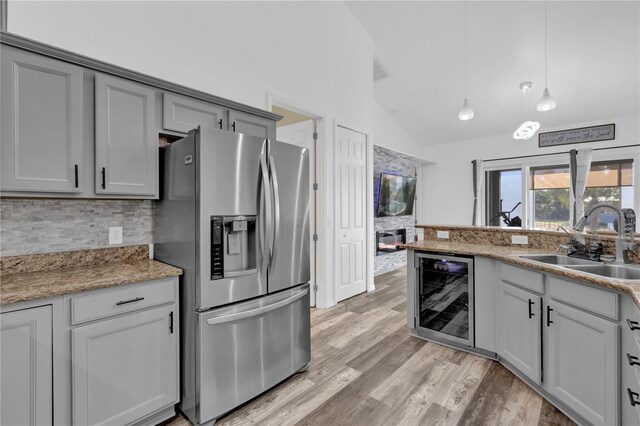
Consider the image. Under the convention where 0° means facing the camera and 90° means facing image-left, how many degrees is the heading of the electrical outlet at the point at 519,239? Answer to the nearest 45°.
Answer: approximately 0°

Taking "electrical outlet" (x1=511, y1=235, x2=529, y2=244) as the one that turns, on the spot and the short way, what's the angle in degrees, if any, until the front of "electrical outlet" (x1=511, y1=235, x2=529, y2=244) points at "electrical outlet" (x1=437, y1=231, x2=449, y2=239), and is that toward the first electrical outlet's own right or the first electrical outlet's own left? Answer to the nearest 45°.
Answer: approximately 90° to the first electrical outlet's own right

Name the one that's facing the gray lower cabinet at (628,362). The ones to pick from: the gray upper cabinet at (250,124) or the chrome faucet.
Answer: the gray upper cabinet

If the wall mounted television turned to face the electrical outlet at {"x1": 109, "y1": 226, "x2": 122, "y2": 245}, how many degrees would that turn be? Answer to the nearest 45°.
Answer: approximately 90° to its right

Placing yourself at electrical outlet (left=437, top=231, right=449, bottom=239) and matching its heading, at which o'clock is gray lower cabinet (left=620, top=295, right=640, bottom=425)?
The gray lower cabinet is roughly at 11 o'clock from the electrical outlet.

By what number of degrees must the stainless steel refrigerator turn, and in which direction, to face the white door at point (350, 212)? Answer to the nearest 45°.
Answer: approximately 90° to its left

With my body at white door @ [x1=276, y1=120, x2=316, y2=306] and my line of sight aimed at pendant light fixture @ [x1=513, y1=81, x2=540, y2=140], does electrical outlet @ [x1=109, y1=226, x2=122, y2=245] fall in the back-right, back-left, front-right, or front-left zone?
back-right

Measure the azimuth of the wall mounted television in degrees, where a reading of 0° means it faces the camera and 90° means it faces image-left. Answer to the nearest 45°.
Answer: approximately 315°

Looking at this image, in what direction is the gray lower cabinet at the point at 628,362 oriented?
to the viewer's left

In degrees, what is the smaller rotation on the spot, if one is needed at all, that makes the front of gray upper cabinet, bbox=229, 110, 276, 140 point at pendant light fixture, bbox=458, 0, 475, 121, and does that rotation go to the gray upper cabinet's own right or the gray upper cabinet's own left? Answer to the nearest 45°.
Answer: approximately 45° to the gray upper cabinet's own left
